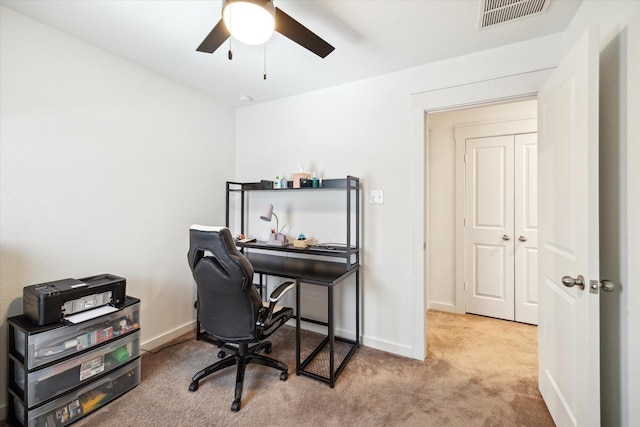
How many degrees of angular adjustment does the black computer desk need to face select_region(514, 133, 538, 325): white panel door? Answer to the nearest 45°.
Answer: approximately 135° to its left

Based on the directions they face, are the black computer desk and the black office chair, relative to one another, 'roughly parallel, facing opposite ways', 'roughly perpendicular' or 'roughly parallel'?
roughly parallel, facing opposite ways

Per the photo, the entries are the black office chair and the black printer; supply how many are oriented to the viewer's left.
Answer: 0

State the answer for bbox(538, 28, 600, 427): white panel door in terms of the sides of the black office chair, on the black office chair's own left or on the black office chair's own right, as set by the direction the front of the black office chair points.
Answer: on the black office chair's own right

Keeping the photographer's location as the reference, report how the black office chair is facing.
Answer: facing away from the viewer and to the right of the viewer

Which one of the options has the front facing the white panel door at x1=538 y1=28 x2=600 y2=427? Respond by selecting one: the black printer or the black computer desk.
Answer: the black printer

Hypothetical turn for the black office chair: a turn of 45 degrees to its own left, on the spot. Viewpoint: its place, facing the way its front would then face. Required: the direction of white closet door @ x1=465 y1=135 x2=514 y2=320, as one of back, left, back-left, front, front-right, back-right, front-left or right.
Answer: right

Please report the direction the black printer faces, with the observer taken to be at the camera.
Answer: facing the viewer and to the right of the viewer

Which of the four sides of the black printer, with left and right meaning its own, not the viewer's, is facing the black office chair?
left

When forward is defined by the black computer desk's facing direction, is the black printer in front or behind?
in front

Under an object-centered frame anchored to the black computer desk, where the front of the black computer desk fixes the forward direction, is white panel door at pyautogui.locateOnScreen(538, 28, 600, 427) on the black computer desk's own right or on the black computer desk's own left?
on the black computer desk's own left
